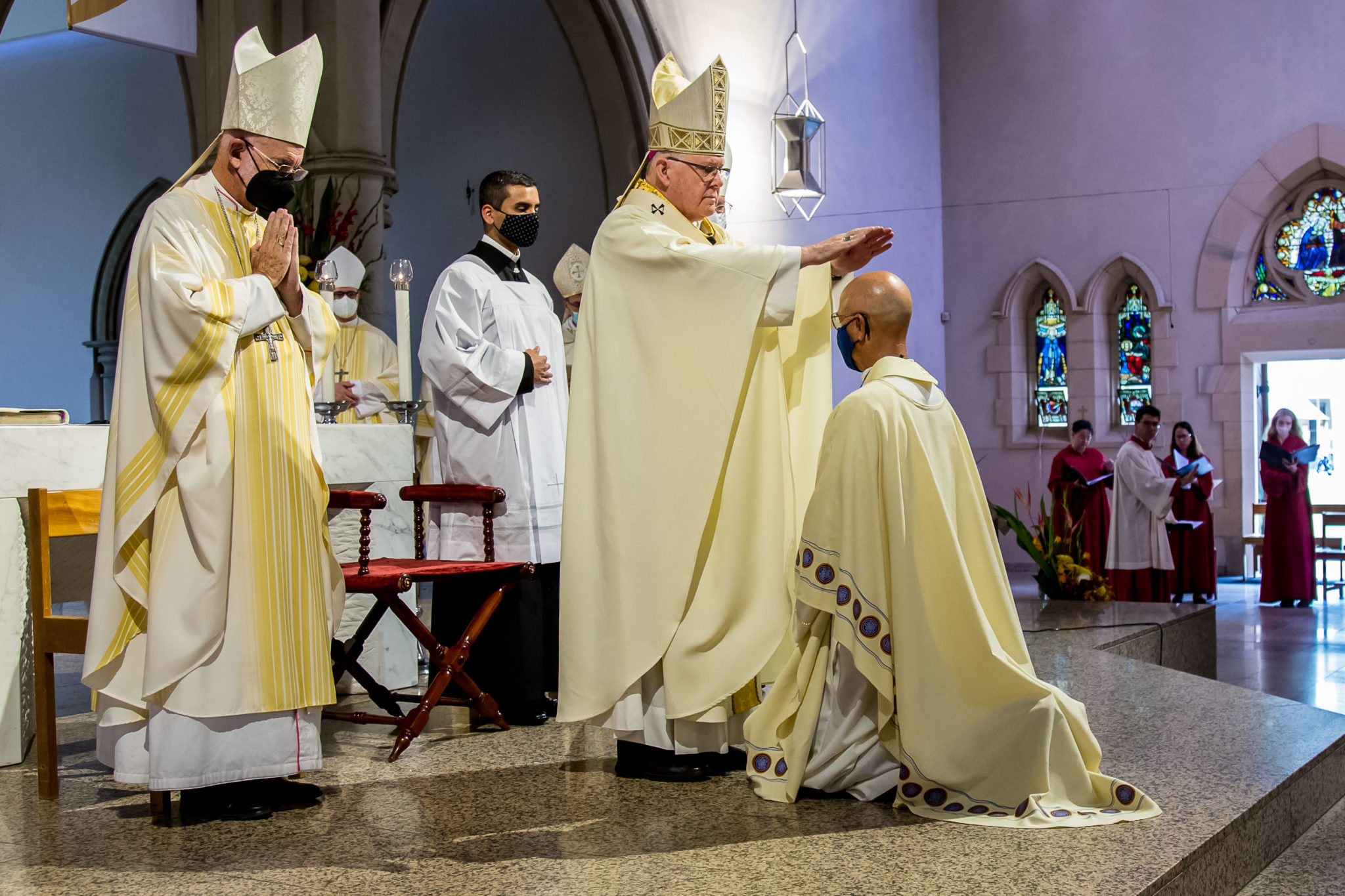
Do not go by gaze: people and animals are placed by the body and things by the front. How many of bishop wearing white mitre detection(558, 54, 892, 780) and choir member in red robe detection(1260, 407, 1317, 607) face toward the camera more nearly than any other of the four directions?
1

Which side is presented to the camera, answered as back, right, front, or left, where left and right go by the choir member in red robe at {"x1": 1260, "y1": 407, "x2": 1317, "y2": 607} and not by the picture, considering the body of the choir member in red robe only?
front

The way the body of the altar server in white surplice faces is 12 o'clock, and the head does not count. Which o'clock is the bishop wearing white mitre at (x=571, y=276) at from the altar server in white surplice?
The bishop wearing white mitre is roughly at 8 o'clock from the altar server in white surplice.

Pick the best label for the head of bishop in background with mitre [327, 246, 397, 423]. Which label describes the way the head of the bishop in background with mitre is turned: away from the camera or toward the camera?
toward the camera

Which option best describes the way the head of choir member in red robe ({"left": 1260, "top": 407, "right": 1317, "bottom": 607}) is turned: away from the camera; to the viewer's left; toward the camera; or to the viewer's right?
toward the camera

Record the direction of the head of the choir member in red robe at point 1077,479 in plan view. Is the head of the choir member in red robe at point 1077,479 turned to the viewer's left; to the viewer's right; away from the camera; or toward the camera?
toward the camera

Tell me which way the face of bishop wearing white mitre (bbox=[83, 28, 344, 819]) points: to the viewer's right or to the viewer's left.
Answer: to the viewer's right

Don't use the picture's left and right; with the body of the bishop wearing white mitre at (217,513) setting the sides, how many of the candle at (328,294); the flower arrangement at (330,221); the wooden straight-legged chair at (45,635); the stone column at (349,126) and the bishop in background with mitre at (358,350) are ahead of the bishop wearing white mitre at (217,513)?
0

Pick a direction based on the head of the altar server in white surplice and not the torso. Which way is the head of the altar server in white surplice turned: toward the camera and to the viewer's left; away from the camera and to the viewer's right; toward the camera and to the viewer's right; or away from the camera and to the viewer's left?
toward the camera and to the viewer's right

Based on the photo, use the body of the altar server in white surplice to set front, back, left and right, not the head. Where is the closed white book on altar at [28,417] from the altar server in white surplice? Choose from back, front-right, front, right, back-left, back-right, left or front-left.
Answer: back-right

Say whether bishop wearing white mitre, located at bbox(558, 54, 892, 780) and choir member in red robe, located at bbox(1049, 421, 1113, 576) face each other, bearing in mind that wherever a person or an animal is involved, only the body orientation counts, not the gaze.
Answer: no

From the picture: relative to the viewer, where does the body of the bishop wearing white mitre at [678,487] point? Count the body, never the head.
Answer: to the viewer's right

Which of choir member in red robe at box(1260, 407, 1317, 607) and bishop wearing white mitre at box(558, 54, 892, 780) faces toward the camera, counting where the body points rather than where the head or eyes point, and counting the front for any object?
the choir member in red robe

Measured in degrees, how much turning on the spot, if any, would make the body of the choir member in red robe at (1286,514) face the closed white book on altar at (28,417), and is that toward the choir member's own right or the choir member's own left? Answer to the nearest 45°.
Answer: approximately 45° to the choir member's own right

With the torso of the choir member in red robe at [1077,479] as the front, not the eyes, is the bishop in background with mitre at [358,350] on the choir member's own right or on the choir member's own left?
on the choir member's own right
